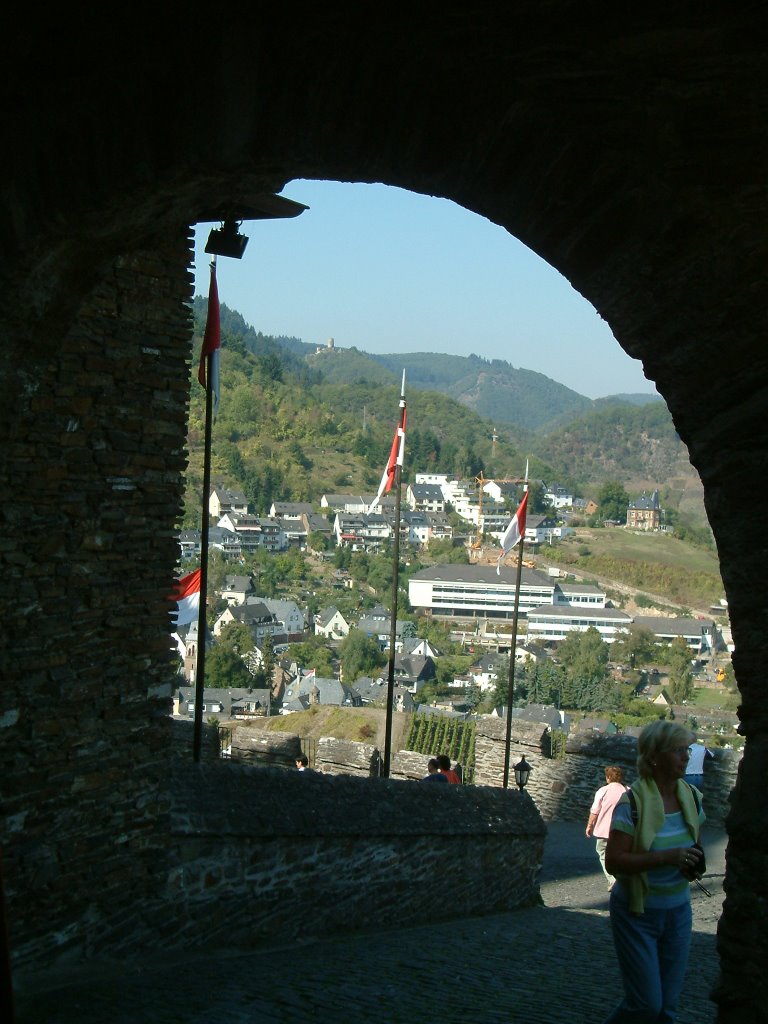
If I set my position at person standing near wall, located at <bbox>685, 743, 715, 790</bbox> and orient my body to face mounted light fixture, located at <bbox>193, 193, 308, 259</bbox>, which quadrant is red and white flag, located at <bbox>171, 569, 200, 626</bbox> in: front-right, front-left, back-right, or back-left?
front-right

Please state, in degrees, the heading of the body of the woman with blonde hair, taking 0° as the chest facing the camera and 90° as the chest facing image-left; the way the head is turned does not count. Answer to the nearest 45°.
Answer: approximately 315°

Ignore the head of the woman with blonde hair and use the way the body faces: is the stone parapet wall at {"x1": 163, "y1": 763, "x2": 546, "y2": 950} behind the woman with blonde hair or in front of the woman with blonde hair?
behind

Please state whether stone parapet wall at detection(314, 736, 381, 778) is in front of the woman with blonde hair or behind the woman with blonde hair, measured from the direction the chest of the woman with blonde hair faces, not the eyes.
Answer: behind

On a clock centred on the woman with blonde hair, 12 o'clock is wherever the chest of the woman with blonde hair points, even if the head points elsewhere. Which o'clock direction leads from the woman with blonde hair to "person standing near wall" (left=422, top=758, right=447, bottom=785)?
The person standing near wall is roughly at 7 o'clock from the woman with blonde hair.

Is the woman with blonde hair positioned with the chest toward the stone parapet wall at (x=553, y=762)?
no

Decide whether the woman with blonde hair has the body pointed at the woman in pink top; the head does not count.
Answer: no

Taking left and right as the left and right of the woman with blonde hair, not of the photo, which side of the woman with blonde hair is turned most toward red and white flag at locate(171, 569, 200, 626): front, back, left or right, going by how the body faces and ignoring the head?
back

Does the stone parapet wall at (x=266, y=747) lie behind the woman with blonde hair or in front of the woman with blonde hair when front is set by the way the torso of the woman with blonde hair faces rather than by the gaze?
behind

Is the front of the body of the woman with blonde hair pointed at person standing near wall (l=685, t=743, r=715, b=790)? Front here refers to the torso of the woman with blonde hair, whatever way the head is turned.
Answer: no

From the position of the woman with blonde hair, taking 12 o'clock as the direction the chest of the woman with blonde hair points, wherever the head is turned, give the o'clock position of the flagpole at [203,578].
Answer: The flagpole is roughly at 6 o'clock from the woman with blonde hair.
